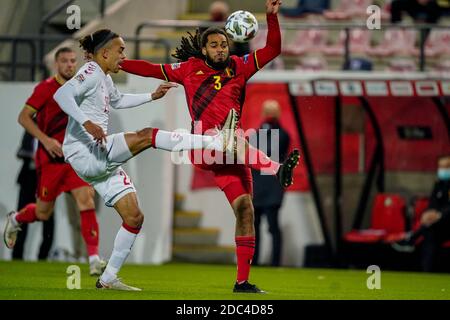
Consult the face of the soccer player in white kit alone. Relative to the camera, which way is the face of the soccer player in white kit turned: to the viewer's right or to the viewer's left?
to the viewer's right

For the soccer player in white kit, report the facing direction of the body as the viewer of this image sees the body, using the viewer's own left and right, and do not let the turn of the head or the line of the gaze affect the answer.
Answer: facing to the right of the viewer

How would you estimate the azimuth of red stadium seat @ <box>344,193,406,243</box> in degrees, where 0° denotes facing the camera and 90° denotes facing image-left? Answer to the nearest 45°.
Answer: approximately 45°

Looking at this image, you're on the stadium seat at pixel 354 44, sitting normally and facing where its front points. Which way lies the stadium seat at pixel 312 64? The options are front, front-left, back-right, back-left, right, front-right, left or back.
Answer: front

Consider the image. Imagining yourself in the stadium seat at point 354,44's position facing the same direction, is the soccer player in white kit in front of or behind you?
in front

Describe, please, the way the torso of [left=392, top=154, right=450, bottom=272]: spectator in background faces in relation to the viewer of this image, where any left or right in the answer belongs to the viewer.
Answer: facing the viewer and to the left of the viewer

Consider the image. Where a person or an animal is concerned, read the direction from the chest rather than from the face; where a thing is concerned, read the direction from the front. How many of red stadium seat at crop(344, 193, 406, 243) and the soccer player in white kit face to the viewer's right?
1

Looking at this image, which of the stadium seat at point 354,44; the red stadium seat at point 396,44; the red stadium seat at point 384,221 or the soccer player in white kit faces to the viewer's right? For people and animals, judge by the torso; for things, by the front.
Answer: the soccer player in white kit

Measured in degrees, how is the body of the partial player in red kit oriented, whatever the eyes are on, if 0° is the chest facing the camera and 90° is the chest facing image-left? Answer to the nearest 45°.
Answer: approximately 315°

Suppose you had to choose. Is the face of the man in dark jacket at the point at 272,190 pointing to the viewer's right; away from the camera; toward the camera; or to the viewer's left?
toward the camera

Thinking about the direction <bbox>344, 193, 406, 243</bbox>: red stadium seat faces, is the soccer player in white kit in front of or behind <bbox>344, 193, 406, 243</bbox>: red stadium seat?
in front

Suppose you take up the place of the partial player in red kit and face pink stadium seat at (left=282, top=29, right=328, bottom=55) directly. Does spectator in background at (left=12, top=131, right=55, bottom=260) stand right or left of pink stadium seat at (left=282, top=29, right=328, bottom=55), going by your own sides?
left

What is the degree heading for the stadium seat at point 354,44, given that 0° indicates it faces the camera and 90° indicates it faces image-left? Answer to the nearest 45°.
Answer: approximately 45°
